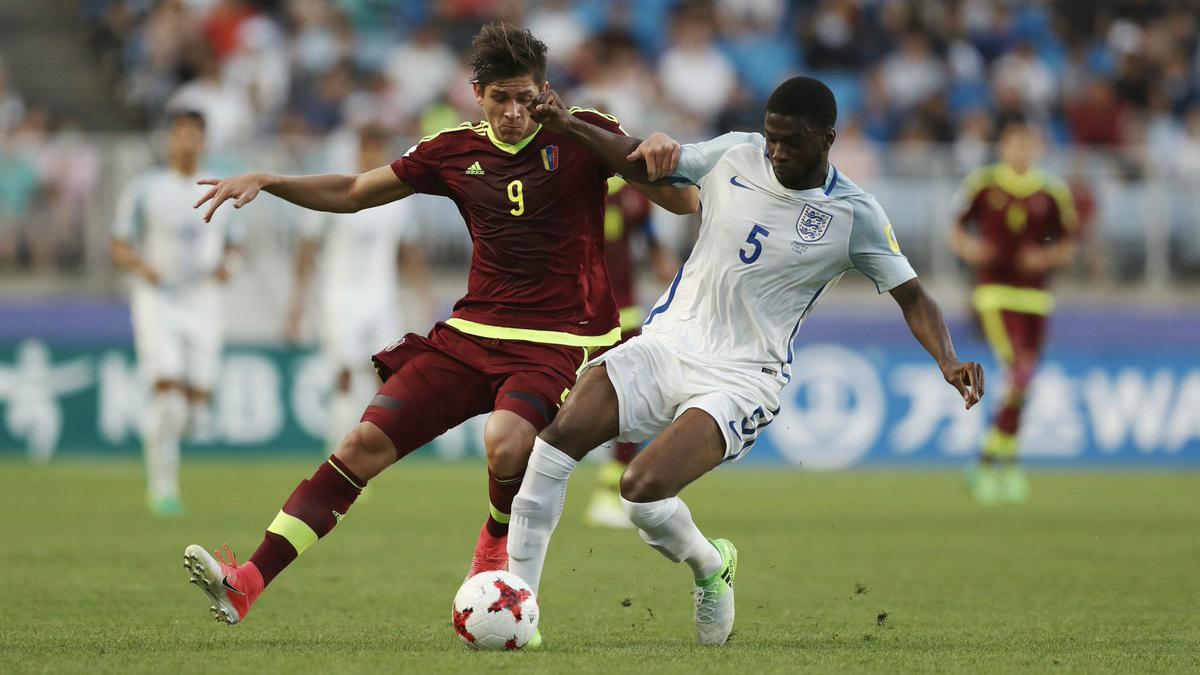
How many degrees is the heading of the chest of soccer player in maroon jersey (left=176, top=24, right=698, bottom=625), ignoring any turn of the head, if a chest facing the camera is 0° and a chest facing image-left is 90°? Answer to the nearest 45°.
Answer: approximately 0°

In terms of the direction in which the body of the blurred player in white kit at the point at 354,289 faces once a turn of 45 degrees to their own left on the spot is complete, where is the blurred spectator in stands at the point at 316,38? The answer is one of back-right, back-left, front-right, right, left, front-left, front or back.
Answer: back-left

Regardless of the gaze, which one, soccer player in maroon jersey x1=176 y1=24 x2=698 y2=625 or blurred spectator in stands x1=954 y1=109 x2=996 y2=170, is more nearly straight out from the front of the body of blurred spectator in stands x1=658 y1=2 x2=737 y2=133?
the soccer player in maroon jersey

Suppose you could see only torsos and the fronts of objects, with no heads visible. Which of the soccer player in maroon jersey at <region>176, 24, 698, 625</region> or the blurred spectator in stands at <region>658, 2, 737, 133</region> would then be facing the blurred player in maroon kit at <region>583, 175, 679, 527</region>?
the blurred spectator in stands

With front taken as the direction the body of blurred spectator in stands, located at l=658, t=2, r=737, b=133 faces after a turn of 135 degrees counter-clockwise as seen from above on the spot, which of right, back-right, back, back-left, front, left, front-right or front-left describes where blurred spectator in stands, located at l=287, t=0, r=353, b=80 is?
back-left

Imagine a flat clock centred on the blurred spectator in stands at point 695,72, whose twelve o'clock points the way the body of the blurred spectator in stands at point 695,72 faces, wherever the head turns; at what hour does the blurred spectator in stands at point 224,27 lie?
the blurred spectator in stands at point 224,27 is roughly at 3 o'clock from the blurred spectator in stands at point 695,72.

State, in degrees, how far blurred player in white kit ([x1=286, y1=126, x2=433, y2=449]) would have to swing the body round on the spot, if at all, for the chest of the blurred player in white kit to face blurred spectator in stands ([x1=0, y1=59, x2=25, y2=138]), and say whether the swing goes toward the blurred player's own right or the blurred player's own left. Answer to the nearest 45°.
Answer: approximately 135° to the blurred player's own right

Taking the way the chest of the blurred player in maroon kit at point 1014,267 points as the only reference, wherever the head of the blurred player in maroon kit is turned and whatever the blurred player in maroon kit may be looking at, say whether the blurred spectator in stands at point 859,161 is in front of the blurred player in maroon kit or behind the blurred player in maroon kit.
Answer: behind
